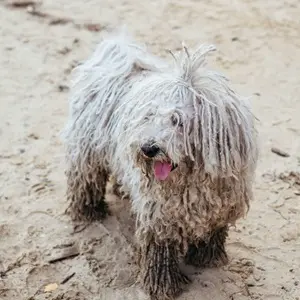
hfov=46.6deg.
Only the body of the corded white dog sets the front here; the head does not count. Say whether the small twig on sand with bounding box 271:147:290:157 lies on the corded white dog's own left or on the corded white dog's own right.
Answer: on the corded white dog's own left

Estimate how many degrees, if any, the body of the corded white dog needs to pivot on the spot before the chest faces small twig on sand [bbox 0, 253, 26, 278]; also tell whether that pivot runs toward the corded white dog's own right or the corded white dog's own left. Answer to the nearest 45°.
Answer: approximately 135° to the corded white dog's own right

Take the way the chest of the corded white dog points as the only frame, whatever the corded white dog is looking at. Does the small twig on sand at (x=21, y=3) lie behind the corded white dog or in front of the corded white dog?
behind

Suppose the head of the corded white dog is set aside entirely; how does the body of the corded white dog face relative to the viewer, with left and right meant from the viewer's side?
facing the viewer and to the right of the viewer
